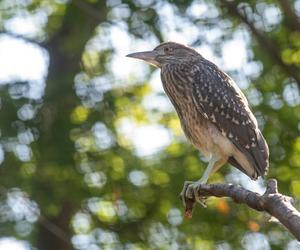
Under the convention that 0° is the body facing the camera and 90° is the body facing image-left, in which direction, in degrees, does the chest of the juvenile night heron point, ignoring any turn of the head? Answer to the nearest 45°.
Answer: approximately 90°
